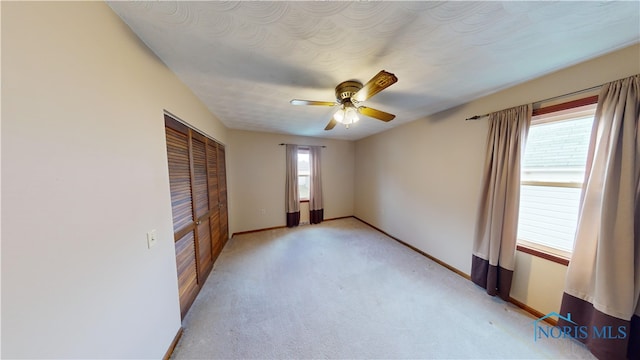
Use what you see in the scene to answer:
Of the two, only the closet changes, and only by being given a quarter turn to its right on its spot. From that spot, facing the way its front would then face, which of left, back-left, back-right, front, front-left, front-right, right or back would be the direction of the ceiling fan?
front-left

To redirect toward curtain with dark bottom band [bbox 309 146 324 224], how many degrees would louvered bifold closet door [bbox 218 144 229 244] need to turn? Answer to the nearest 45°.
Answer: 0° — it already faces it

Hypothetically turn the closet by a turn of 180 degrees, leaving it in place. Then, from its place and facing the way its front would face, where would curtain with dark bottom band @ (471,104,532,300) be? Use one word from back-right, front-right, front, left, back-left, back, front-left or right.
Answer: back-left

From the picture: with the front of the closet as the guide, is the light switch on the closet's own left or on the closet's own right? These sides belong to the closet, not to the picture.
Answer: on the closet's own right

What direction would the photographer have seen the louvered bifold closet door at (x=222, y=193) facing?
facing to the right of the viewer

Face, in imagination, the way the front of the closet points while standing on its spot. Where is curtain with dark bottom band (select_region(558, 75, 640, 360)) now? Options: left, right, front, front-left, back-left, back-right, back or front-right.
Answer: front-right

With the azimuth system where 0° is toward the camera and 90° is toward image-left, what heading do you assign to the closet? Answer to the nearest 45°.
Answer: approximately 270°
